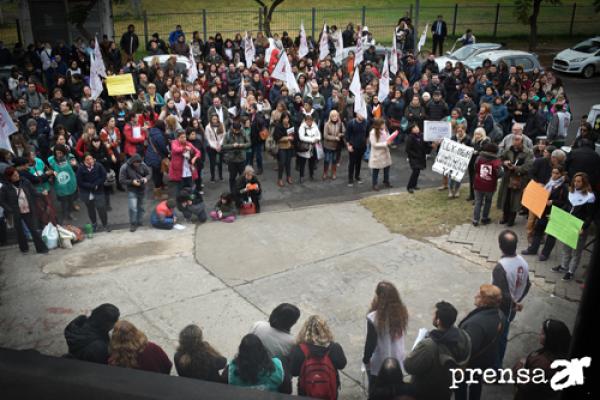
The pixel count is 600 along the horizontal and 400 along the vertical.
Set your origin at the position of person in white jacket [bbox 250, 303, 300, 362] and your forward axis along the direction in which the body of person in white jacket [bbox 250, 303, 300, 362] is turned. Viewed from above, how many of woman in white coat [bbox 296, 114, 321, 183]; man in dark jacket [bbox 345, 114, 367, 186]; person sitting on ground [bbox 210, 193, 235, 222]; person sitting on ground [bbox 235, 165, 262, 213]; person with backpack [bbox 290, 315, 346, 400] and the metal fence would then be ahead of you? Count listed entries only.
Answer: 5

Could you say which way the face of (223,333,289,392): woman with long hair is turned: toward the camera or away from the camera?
away from the camera

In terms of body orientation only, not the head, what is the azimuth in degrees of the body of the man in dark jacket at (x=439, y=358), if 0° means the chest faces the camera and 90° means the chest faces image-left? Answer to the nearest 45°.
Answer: approximately 135°

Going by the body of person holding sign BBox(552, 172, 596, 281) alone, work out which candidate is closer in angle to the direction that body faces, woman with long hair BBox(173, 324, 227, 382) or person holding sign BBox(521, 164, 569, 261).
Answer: the woman with long hair

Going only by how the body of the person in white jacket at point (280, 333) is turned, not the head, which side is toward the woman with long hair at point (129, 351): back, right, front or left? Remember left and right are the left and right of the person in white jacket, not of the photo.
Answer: left

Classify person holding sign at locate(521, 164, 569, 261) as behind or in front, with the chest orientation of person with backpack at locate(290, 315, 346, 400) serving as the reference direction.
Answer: in front

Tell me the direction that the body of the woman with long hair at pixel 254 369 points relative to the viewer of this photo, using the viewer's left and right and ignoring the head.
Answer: facing away from the viewer

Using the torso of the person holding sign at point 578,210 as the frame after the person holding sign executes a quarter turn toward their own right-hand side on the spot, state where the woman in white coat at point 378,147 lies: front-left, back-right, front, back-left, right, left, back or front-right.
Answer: front

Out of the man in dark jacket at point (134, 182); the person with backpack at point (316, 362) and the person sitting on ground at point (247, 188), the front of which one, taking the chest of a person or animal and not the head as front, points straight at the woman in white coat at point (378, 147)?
the person with backpack

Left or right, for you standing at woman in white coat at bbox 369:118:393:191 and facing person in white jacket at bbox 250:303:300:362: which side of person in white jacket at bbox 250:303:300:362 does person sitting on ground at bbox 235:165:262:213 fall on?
right

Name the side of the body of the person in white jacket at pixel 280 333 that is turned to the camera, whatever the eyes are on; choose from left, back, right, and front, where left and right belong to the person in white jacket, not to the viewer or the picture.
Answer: back

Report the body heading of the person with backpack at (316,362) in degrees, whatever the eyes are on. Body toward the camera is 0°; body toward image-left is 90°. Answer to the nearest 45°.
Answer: approximately 180°

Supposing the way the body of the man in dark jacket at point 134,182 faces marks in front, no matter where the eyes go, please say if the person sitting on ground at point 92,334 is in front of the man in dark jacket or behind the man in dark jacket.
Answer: in front

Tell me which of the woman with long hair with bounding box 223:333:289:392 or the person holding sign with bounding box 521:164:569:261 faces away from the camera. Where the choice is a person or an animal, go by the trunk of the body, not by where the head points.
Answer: the woman with long hair

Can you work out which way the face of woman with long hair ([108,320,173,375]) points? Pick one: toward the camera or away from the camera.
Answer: away from the camera

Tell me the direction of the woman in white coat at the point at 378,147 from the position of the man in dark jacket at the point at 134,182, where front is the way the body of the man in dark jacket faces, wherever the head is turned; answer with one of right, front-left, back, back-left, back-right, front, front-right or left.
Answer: left

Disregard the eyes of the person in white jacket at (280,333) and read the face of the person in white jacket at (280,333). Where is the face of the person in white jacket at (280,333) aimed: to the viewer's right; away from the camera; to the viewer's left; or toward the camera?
away from the camera

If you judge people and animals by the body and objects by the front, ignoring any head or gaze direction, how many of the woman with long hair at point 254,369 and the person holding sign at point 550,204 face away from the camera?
1

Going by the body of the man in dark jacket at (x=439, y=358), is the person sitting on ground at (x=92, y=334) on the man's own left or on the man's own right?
on the man's own left

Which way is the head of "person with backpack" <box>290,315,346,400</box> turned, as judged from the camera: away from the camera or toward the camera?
away from the camera
